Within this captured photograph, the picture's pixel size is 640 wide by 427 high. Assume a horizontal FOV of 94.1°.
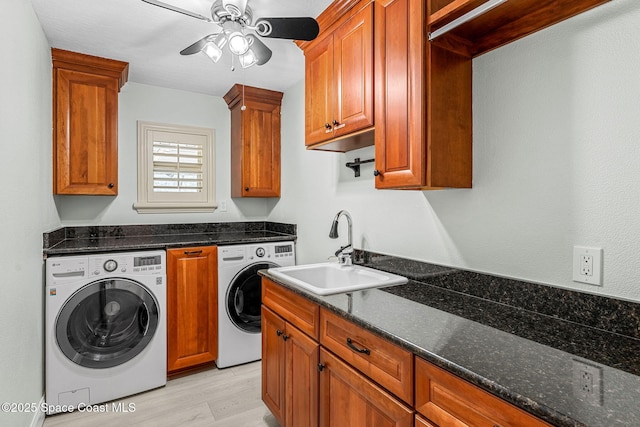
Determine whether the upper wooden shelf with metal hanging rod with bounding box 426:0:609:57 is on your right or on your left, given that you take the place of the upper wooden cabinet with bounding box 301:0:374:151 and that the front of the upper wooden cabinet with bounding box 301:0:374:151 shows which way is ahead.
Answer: on your left

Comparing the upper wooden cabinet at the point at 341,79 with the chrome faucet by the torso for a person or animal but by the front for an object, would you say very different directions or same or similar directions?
same or similar directions

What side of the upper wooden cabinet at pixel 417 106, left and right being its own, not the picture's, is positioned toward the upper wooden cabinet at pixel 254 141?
right

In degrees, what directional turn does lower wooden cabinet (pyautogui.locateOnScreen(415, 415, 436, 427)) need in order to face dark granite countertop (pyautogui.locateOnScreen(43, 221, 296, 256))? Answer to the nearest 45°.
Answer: approximately 90° to its right

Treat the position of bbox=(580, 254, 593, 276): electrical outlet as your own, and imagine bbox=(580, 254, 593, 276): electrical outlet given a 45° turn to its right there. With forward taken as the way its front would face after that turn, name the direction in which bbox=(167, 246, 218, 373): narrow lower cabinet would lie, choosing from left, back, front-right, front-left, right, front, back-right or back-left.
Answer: front-right

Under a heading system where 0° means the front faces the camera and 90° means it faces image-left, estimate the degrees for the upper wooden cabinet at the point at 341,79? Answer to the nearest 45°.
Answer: approximately 45°

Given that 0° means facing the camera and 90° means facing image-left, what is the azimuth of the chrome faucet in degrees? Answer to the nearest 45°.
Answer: approximately 45°

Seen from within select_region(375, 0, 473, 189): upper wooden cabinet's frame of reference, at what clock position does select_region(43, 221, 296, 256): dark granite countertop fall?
The dark granite countertop is roughly at 2 o'clock from the upper wooden cabinet.

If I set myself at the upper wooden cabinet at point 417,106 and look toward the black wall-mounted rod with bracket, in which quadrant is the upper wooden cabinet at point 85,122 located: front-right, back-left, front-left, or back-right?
front-left

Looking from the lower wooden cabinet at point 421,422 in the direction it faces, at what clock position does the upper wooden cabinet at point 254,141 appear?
The upper wooden cabinet is roughly at 3 o'clock from the lower wooden cabinet.

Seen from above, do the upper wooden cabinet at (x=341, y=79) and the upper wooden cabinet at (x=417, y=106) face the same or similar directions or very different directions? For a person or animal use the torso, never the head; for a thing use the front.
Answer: same or similar directions

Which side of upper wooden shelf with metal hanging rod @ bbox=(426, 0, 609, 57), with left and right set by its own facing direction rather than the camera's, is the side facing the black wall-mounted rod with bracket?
right

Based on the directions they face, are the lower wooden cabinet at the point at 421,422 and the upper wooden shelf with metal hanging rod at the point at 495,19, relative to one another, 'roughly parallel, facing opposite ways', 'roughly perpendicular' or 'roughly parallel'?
roughly parallel

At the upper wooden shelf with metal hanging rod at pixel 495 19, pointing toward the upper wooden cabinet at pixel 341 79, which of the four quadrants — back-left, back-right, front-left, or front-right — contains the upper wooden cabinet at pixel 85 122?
front-left

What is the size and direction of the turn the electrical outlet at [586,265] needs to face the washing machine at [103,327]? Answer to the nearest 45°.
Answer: approximately 90° to its right
